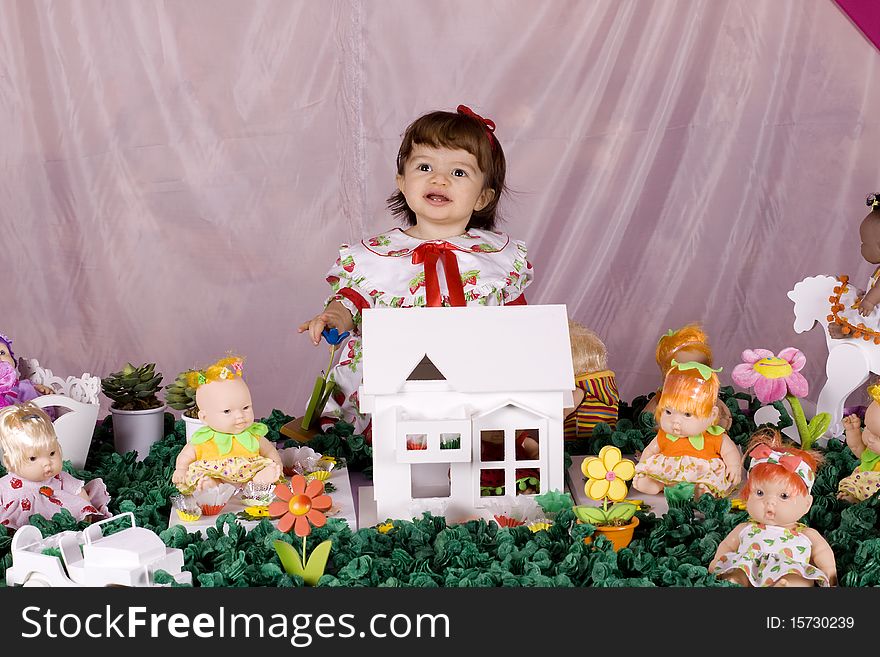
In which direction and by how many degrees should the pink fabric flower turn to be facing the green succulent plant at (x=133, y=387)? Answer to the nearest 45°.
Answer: approximately 90° to its right

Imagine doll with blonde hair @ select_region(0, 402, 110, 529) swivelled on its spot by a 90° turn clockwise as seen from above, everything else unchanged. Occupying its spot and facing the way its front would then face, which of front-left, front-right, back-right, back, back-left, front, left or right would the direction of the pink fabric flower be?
back-left

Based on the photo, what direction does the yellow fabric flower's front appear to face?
toward the camera

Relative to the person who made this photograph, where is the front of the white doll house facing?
facing the viewer

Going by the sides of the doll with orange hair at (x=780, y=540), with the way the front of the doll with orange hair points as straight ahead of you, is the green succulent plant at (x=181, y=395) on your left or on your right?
on your right

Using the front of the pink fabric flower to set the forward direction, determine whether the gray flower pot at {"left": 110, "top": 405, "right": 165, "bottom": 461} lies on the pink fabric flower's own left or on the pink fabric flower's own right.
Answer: on the pink fabric flower's own right

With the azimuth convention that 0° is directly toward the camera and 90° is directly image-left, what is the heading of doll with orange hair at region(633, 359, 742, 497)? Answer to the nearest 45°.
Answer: approximately 45°

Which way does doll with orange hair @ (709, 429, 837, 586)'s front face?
toward the camera
